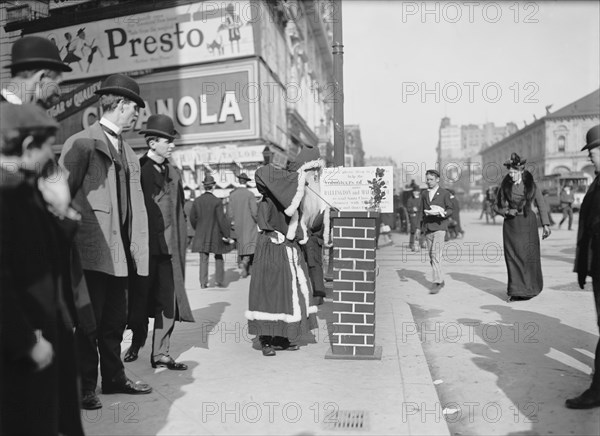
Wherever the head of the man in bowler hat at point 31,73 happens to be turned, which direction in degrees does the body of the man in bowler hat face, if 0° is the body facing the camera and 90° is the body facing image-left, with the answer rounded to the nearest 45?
approximately 225°

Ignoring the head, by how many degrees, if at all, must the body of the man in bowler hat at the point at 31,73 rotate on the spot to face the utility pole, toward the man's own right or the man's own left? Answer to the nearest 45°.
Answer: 0° — they already face it

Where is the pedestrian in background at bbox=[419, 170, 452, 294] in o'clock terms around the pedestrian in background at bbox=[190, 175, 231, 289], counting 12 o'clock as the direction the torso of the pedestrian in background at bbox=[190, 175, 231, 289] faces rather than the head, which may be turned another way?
the pedestrian in background at bbox=[419, 170, 452, 294] is roughly at 4 o'clock from the pedestrian in background at bbox=[190, 175, 231, 289].

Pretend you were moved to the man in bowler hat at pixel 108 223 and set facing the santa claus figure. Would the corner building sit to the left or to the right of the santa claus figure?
left

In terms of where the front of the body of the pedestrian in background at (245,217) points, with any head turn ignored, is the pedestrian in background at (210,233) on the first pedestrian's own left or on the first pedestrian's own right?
on the first pedestrian's own left

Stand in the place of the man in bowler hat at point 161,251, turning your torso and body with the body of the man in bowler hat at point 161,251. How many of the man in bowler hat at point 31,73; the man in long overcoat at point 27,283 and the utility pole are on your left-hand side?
1

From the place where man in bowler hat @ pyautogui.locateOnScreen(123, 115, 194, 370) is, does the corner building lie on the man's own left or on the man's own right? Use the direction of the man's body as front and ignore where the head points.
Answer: on the man's own left

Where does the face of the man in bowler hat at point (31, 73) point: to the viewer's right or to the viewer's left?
to the viewer's right

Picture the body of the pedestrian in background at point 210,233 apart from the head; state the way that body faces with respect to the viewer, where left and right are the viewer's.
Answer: facing away from the viewer
